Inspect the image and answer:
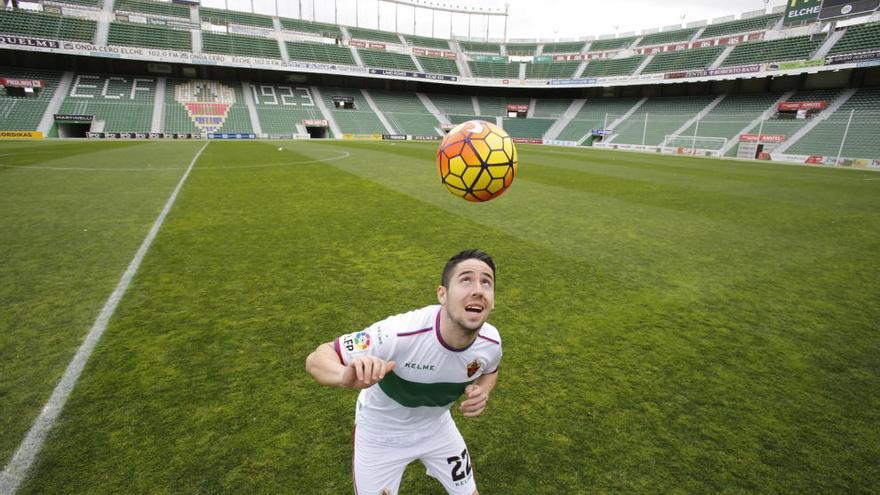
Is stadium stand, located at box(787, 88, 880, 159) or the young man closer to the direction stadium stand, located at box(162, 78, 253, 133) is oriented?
the young man

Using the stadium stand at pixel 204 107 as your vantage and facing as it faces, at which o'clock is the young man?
The young man is roughly at 12 o'clock from the stadium stand.

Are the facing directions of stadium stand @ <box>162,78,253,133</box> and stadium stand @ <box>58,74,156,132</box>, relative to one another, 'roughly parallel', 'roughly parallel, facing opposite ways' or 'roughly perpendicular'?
roughly parallel

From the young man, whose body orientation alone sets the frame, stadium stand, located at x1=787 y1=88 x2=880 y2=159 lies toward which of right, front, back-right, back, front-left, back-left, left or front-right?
left

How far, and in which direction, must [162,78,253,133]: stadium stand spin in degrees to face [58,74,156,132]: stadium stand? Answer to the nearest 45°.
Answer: approximately 90° to its right

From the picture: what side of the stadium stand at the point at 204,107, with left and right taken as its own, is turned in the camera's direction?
front

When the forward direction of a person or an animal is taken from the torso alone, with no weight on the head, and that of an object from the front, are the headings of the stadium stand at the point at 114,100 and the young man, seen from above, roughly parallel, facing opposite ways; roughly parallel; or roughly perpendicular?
roughly parallel

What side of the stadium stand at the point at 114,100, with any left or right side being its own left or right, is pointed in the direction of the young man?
front

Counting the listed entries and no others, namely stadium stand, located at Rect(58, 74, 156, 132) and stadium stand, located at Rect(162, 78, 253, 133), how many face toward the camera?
2

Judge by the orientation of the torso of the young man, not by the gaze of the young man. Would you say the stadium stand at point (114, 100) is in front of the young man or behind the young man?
behind

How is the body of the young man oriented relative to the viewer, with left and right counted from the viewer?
facing the viewer and to the right of the viewer

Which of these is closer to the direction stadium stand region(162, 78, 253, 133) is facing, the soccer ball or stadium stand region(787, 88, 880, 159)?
the soccer ball

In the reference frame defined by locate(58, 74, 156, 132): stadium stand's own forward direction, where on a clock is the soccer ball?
The soccer ball is roughly at 12 o'clock from the stadium stand.

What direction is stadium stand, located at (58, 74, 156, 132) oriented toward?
toward the camera

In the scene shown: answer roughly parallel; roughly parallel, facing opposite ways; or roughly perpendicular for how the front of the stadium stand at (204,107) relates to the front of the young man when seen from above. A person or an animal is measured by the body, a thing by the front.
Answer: roughly parallel

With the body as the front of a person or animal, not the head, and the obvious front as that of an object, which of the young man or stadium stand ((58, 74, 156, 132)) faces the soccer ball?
the stadium stand

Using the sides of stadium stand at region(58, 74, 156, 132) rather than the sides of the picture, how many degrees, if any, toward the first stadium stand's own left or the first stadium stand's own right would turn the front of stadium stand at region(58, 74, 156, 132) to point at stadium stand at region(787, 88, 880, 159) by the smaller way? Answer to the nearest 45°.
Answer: approximately 45° to the first stadium stand's own left
